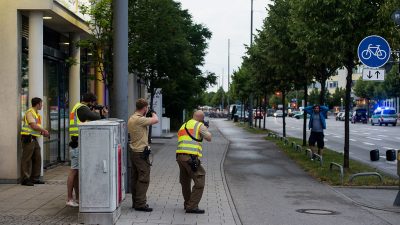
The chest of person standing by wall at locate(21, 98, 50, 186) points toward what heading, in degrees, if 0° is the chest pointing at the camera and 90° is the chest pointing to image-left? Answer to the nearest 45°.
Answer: approximately 270°

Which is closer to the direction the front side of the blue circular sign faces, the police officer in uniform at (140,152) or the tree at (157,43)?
the police officer in uniform

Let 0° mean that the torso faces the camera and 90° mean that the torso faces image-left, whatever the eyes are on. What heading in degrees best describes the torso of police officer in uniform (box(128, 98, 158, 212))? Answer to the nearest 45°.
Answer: approximately 225°

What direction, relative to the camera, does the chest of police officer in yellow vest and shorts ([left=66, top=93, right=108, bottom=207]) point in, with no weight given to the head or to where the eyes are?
to the viewer's right
